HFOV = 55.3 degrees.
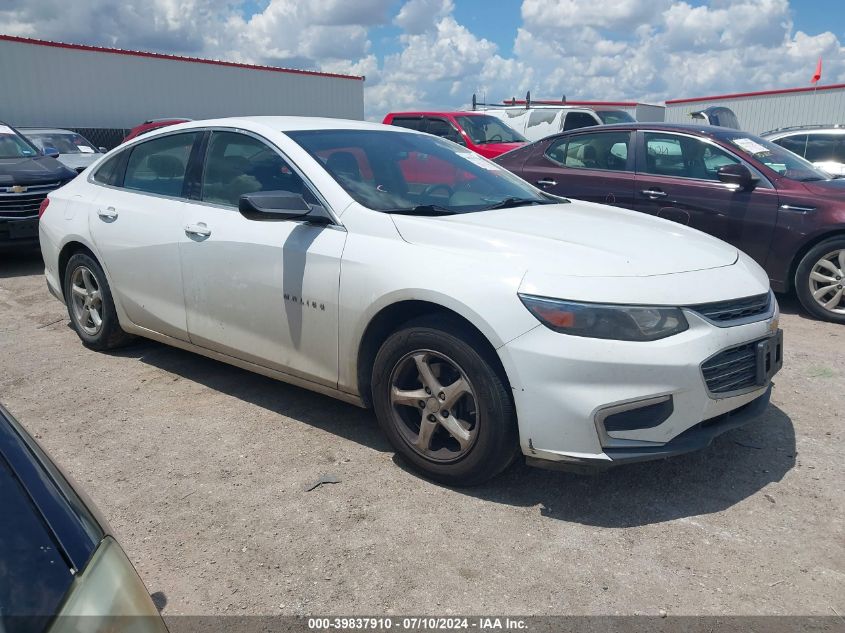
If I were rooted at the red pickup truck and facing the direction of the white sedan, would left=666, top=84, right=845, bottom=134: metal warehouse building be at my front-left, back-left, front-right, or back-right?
back-left

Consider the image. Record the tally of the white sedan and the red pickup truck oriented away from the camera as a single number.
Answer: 0

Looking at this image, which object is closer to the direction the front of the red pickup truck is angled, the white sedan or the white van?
the white sedan

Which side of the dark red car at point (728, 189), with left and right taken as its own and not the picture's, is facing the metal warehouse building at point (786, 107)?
left

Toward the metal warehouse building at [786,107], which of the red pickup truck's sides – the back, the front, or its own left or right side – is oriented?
left

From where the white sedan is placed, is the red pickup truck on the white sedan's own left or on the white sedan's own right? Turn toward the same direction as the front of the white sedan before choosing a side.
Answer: on the white sedan's own left

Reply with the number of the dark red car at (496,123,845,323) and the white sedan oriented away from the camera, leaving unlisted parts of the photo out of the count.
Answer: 0

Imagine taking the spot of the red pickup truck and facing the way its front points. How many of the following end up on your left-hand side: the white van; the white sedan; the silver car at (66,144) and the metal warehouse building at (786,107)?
2

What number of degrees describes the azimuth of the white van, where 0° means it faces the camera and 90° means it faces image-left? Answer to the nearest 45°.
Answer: approximately 315°

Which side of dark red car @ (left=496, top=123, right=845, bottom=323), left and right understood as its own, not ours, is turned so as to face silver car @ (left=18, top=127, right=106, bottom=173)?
back

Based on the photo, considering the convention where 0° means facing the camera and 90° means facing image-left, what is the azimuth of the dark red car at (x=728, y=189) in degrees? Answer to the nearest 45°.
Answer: approximately 270°

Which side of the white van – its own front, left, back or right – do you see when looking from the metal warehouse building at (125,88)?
back

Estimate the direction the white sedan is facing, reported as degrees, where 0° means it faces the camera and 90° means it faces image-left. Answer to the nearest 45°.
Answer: approximately 315°
